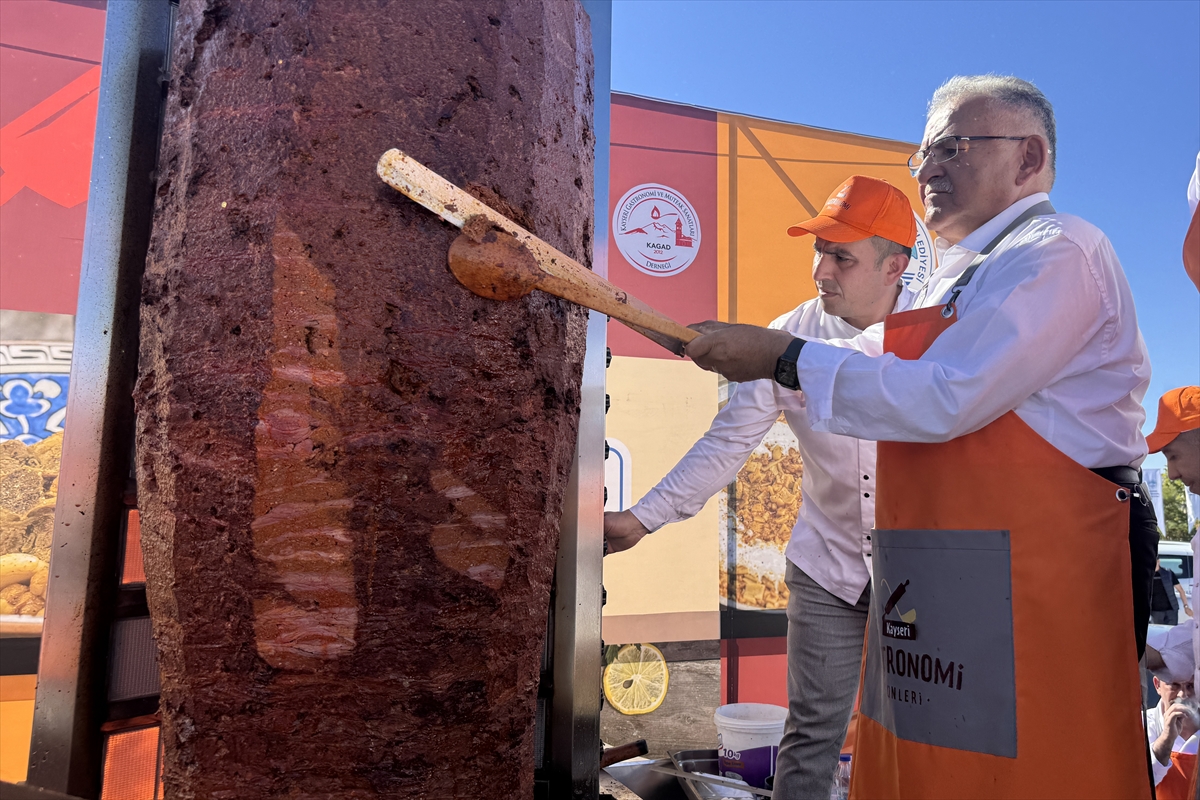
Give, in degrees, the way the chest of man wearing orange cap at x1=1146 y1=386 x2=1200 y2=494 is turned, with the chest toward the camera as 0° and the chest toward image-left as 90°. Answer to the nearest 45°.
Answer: approximately 90°

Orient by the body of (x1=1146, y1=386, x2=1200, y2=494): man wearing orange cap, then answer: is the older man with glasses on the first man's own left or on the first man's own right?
on the first man's own left

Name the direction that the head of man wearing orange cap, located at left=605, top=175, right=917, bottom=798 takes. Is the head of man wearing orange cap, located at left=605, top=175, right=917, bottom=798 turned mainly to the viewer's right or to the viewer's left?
to the viewer's left

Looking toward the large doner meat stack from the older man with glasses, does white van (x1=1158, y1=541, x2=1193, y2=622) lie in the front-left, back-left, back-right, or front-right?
back-right

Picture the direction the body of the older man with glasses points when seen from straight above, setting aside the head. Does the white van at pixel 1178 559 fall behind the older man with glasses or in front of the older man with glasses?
behind

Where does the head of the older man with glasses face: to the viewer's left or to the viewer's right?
to the viewer's left

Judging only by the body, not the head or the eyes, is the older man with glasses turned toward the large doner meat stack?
yes

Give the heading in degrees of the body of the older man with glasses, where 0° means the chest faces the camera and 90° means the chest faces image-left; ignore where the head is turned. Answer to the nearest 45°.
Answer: approximately 45°

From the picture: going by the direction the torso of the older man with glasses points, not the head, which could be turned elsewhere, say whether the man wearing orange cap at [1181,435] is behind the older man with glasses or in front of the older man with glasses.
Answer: behind

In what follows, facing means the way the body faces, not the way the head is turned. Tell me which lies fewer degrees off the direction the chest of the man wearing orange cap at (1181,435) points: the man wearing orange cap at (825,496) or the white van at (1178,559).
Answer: the man wearing orange cap

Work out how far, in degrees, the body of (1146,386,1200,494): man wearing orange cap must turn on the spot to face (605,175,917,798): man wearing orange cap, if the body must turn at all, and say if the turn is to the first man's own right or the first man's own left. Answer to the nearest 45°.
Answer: approximately 45° to the first man's own left

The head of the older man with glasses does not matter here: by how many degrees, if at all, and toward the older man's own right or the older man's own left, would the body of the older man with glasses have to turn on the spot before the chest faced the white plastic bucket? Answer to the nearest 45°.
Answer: approximately 90° to the older man's own right
